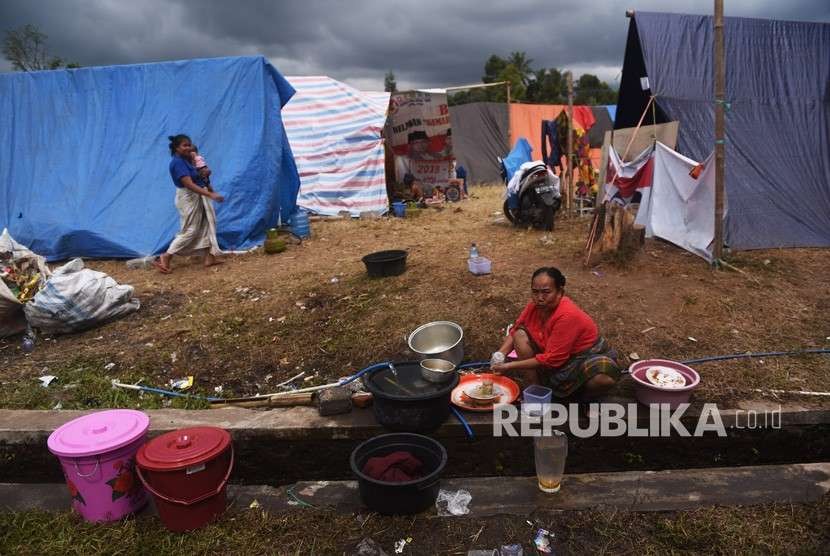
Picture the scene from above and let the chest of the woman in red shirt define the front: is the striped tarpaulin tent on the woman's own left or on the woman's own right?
on the woman's own right

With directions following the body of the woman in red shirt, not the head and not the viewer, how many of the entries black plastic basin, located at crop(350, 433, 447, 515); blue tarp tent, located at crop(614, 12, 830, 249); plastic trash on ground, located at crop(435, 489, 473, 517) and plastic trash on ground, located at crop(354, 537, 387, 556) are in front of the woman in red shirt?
3

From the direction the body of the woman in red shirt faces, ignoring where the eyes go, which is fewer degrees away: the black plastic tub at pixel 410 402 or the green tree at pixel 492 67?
the black plastic tub

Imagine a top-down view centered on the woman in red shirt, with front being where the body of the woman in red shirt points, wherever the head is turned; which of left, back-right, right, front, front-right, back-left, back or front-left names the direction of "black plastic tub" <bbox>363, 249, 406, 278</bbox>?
right

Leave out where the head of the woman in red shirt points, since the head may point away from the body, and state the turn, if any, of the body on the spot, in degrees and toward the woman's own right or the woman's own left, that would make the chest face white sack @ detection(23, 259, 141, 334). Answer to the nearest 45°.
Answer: approximately 45° to the woman's own right

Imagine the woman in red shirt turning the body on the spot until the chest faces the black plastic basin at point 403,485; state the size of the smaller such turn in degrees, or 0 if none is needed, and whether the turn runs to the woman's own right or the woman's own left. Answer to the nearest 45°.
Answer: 0° — they already face it

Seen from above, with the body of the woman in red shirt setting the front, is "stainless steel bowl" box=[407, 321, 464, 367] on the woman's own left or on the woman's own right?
on the woman's own right

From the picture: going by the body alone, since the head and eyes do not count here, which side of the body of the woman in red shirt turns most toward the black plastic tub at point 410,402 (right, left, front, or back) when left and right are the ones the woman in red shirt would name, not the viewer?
front

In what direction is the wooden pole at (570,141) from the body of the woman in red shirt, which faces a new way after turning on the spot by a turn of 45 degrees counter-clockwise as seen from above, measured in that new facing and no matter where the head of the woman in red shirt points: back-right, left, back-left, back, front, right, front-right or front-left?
back

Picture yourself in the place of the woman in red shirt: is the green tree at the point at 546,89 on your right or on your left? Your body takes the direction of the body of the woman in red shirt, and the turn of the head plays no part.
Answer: on your right

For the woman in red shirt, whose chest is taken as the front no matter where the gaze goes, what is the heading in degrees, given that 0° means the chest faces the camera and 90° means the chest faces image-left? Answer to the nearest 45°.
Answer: approximately 45°
